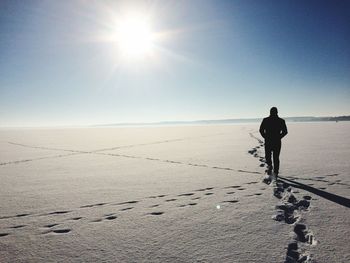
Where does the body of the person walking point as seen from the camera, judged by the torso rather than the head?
away from the camera
